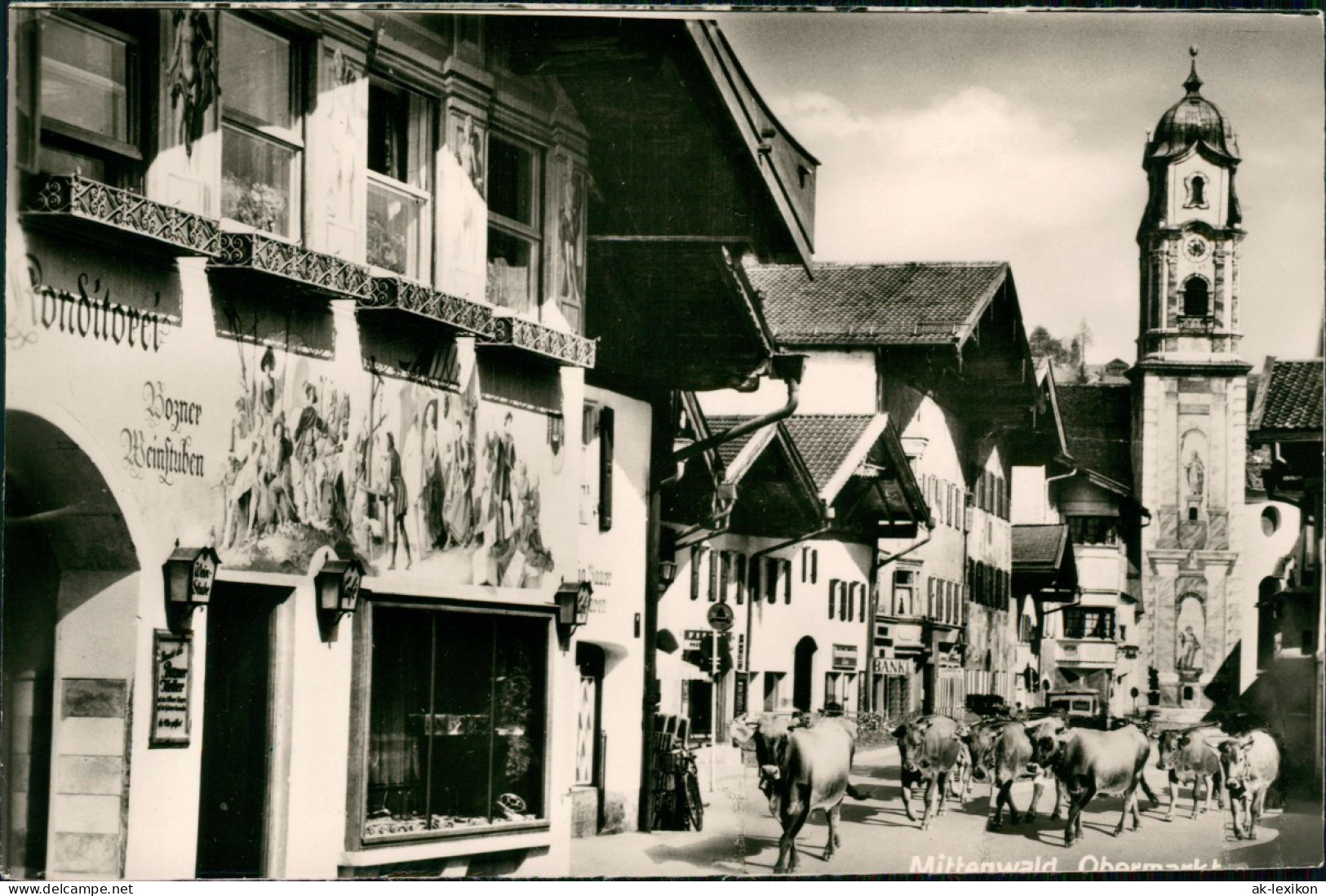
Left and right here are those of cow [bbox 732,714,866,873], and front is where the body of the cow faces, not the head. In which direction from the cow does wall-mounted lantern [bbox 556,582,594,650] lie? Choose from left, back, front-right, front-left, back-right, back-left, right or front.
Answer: front-right

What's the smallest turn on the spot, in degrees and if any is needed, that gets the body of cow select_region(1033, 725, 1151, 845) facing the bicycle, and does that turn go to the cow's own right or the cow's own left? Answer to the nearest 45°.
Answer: approximately 45° to the cow's own right

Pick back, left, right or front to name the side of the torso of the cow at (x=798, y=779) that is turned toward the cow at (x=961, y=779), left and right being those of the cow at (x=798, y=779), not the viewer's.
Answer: back

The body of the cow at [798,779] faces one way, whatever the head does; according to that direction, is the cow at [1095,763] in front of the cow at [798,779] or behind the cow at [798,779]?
behind

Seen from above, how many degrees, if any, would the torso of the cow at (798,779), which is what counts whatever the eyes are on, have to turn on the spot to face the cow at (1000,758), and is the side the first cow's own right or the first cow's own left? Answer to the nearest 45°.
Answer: approximately 180°

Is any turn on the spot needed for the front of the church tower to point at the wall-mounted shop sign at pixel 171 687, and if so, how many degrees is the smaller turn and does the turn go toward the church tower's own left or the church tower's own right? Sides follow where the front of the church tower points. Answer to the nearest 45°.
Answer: approximately 45° to the church tower's own right
